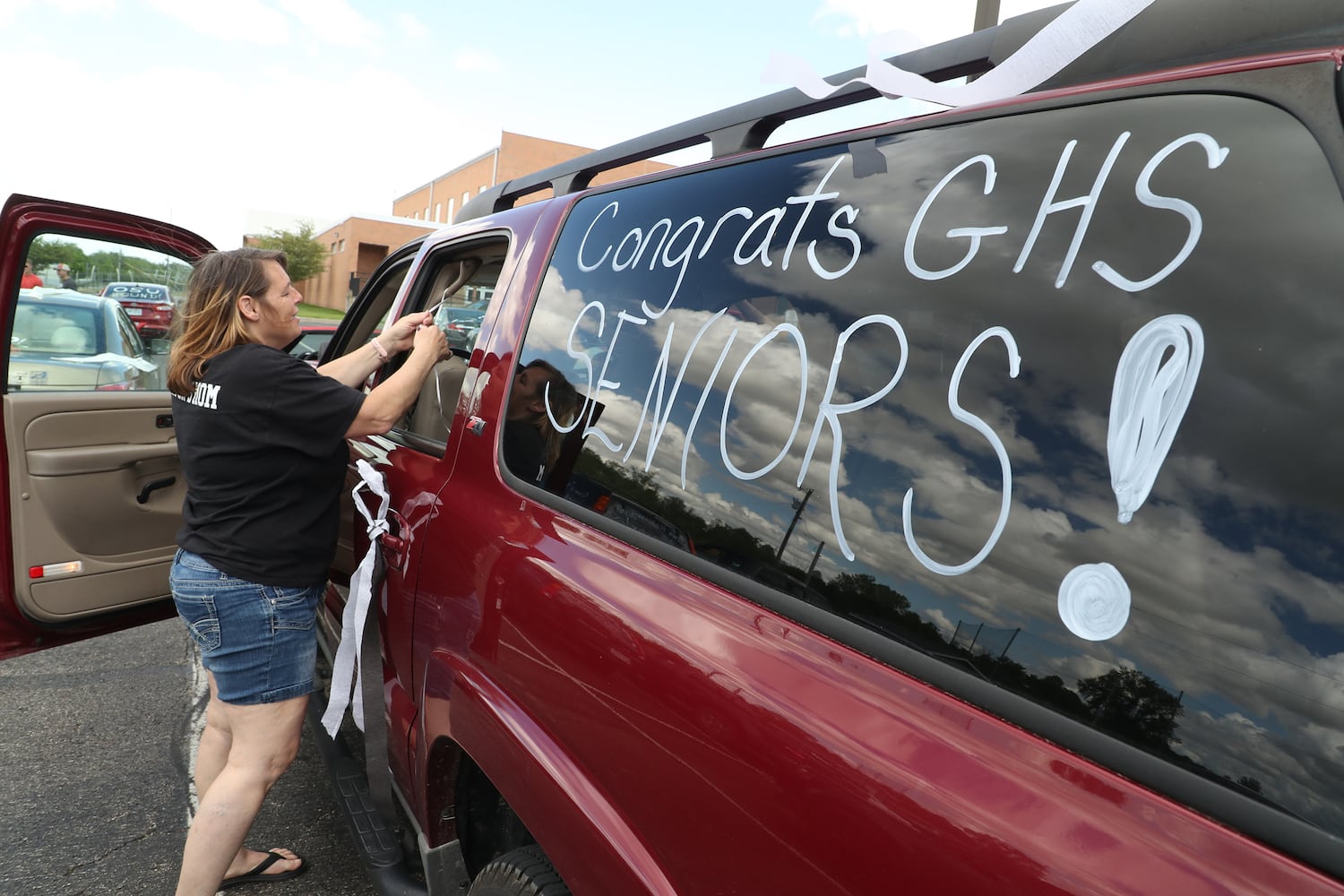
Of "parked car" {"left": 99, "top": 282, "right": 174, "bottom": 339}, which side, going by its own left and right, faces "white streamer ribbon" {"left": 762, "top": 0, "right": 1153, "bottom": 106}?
back

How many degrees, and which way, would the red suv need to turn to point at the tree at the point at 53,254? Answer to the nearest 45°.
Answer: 0° — it already faces it

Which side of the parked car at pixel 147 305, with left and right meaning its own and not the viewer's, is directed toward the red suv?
back

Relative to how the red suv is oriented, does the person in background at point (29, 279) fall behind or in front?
in front

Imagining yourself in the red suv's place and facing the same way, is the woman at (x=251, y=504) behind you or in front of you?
in front

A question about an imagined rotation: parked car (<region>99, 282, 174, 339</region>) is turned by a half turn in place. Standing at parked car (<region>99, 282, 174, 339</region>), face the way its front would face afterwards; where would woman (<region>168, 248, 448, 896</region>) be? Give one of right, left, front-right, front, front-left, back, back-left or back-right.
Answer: front

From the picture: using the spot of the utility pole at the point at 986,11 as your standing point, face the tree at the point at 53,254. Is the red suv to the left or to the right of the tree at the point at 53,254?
left

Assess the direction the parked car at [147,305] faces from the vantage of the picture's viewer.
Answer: facing away from the viewer

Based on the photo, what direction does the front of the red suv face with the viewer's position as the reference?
facing away from the viewer and to the left of the viewer
